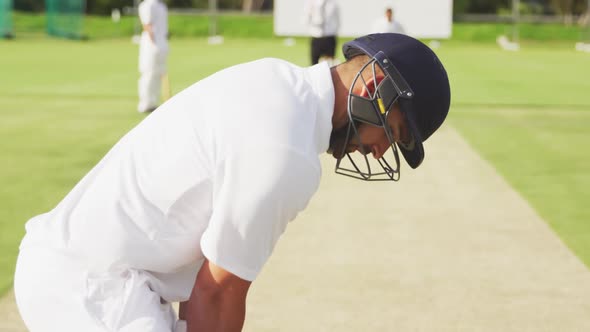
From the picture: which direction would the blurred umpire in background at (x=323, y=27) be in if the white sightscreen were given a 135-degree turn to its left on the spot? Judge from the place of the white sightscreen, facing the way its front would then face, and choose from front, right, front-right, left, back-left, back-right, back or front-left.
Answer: back-right

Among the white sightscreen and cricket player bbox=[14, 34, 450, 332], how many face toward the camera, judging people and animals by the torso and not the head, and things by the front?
1

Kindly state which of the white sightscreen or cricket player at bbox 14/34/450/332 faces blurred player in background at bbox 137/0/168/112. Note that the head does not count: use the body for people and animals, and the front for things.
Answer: the white sightscreen

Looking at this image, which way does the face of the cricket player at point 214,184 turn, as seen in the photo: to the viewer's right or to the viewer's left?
to the viewer's right

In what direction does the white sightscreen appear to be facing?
toward the camera

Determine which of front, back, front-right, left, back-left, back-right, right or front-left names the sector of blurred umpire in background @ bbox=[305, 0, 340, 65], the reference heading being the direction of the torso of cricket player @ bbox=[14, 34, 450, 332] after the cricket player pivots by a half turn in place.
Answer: right

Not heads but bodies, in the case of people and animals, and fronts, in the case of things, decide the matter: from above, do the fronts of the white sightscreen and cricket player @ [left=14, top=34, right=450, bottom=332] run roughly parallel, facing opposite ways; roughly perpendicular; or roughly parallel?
roughly perpendicular

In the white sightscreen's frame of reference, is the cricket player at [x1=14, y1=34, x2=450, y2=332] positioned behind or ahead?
ahead

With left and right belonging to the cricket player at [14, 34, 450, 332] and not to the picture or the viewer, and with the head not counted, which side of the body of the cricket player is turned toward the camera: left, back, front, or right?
right

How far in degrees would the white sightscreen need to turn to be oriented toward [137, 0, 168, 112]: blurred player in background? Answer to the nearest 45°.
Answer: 0° — it already faces them

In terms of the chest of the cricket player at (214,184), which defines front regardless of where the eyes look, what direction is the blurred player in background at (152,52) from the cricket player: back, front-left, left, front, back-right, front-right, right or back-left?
left
